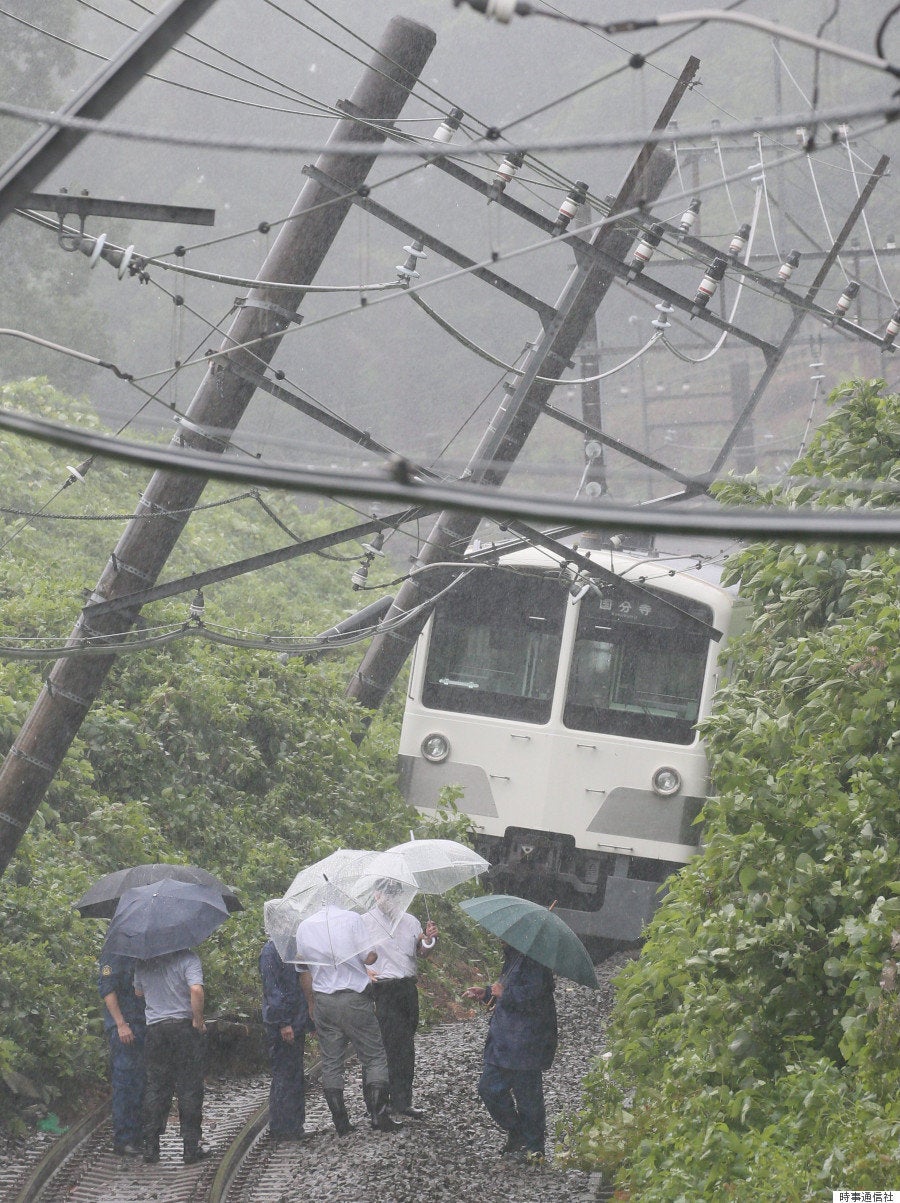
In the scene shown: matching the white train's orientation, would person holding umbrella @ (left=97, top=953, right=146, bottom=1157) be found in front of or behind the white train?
in front

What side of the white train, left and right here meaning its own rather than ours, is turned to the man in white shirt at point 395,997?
front

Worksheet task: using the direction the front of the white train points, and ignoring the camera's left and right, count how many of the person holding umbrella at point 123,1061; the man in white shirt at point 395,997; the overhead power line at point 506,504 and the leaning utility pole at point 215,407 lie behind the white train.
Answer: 0

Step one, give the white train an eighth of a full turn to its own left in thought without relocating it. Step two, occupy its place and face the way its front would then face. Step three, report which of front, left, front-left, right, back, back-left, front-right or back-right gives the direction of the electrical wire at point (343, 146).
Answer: front-right

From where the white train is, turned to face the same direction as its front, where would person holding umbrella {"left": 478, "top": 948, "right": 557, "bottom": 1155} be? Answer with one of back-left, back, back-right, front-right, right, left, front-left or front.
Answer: front

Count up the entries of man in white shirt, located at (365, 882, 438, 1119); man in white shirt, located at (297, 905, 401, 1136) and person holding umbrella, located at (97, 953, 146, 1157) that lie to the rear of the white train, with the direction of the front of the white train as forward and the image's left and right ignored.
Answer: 0

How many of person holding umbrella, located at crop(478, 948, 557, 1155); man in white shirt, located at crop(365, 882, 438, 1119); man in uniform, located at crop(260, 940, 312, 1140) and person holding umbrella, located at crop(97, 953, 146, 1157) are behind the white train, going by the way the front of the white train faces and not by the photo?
0

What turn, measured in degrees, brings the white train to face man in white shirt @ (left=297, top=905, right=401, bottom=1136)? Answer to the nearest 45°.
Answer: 0° — it already faces them

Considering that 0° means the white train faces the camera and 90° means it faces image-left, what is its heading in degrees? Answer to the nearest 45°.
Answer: approximately 0°

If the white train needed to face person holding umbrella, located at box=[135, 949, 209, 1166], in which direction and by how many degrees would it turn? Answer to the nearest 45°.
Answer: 0° — it already faces them

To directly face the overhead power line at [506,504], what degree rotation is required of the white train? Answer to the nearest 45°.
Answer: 0° — it already faces it

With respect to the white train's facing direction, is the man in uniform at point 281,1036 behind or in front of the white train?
in front
